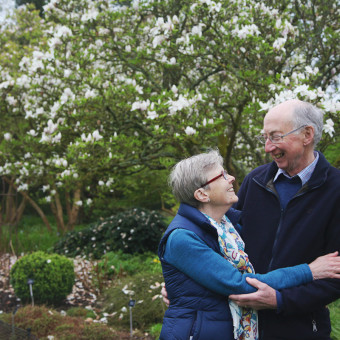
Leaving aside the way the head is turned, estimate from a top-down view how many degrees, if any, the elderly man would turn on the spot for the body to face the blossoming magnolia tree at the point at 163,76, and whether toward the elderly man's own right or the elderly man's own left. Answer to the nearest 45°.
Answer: approximately 135° to the elderly man's own right

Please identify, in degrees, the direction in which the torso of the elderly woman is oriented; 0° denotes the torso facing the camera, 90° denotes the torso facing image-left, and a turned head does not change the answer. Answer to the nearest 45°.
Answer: approximately 270°

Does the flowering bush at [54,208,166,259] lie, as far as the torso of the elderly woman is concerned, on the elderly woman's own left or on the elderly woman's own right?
on the elderly woman's own left

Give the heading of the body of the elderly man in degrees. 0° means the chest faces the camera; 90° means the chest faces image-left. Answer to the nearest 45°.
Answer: approximately 45°

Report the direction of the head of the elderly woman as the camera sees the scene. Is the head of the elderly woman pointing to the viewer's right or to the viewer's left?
to the viewer's right

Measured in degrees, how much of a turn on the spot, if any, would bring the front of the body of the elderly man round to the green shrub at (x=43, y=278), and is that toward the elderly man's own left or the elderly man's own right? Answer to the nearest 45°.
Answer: approximately 90° to the elderly man's own right
